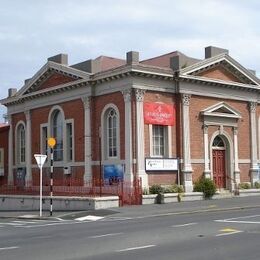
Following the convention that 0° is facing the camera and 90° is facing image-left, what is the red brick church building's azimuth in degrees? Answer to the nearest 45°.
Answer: approximately 315°

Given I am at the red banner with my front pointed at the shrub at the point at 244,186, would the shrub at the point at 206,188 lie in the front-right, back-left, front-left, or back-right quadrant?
front-right

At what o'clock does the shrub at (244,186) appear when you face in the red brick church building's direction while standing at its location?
The shrub is roughly at 10 o'clock from the red brick church building.
